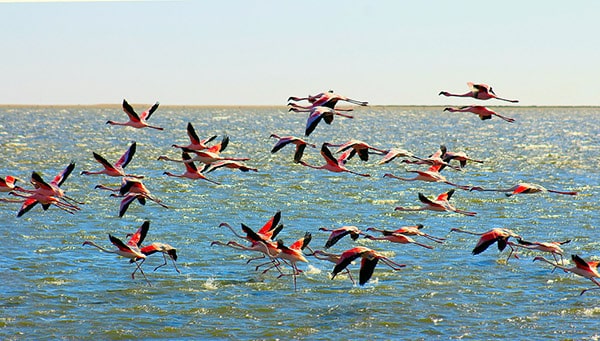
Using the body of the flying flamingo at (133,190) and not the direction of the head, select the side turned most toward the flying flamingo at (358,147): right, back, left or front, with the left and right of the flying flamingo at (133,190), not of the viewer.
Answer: back

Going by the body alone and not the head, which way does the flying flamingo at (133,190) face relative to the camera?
to the viewer's left

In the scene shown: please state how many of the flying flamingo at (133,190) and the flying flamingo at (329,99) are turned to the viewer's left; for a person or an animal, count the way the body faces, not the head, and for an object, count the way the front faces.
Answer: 2

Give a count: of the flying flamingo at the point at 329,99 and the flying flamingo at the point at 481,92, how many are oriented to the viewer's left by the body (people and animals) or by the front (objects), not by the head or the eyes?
2

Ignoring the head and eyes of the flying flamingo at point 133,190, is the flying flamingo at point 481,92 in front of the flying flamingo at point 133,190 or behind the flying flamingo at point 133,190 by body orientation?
behind

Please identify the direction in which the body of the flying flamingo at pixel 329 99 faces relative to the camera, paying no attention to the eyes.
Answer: to the viewer's left

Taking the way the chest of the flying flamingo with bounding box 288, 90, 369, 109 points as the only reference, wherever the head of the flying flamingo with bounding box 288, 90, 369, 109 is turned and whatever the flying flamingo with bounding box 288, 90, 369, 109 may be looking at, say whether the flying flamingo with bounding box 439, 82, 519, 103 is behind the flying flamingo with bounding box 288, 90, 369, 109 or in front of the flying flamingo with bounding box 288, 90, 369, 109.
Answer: behind

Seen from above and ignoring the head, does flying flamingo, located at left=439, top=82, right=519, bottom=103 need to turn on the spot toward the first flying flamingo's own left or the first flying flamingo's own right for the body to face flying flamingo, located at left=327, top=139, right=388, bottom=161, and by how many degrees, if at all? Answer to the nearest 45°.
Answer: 0° — it already faces it

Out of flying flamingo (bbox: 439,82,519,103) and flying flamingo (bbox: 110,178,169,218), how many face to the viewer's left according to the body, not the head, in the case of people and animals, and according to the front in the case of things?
2

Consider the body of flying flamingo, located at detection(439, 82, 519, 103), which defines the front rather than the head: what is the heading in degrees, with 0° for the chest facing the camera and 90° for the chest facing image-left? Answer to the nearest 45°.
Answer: approximately 90°

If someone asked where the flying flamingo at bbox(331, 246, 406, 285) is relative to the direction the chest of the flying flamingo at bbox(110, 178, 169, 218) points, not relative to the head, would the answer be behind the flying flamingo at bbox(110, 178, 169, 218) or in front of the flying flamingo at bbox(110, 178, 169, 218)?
behind
